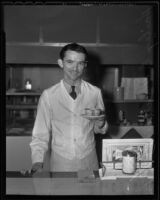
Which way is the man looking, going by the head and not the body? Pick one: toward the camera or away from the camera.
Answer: toward the camera

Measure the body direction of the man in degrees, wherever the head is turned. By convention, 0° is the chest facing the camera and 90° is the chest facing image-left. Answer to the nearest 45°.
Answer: approximately 0°

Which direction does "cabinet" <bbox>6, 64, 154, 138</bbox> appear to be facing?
toward the camera

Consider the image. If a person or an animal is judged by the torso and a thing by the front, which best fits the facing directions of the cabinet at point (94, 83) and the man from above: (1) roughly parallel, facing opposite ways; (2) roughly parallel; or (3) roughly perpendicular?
roughly parallel
